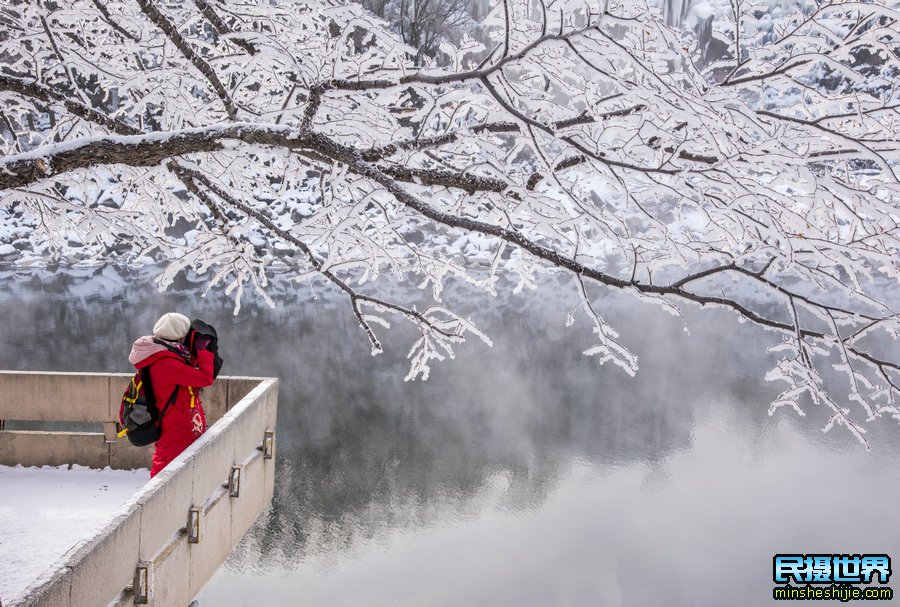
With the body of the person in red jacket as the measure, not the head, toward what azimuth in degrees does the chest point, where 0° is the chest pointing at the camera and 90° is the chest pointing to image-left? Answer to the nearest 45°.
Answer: approximately 270°

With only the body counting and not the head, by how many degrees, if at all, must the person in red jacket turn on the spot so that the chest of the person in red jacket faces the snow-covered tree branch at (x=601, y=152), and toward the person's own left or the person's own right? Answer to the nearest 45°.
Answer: approximately 45° to the person's own right

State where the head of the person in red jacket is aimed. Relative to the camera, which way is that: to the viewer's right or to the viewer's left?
to the viewer's right
